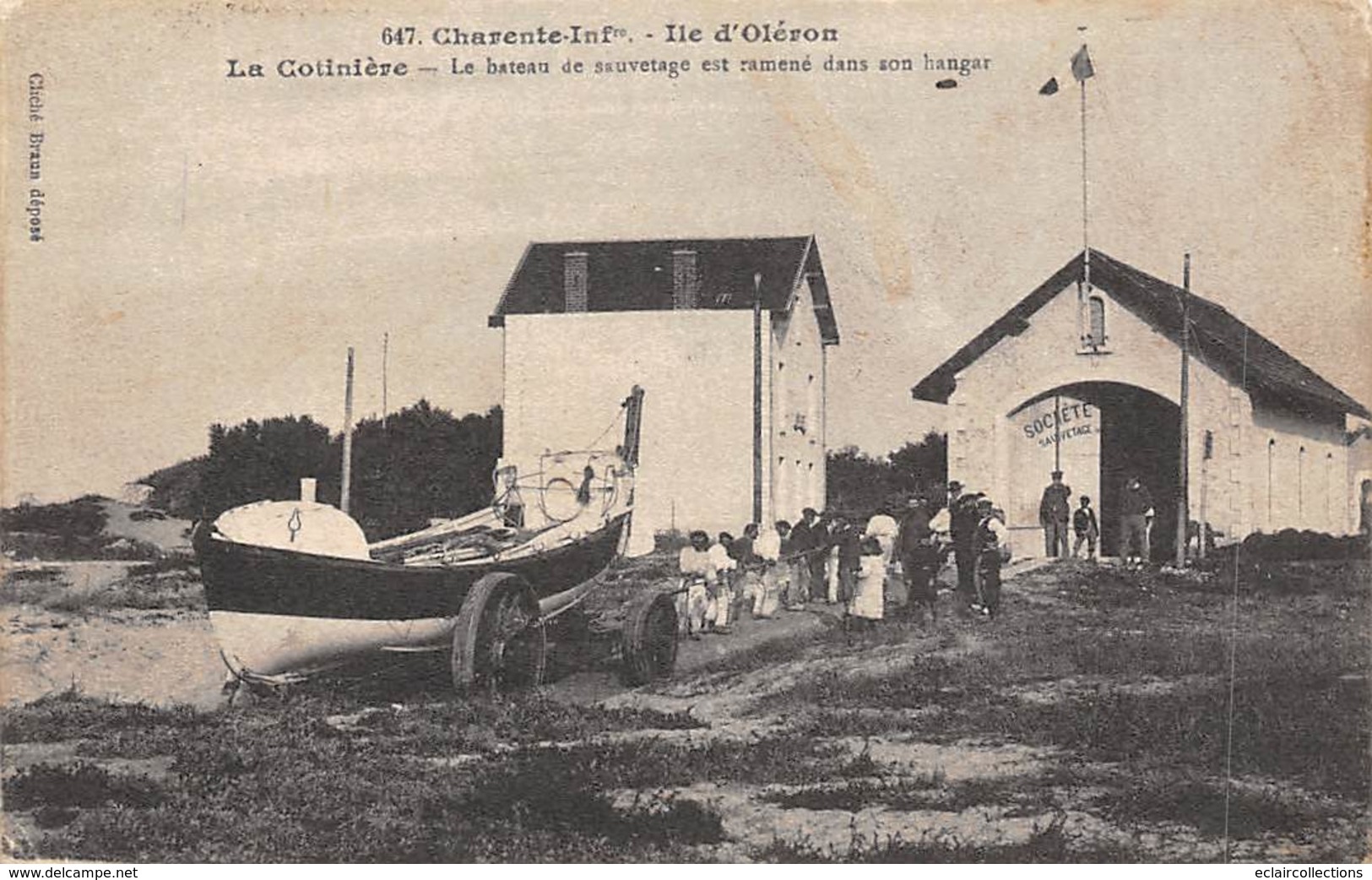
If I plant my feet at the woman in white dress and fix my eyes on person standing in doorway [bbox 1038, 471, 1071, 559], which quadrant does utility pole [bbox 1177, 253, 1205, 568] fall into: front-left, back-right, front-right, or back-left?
front-right

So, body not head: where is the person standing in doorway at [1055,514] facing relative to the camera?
toward the camera

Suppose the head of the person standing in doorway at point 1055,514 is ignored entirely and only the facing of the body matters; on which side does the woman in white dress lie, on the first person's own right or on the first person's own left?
on the first person's own right
